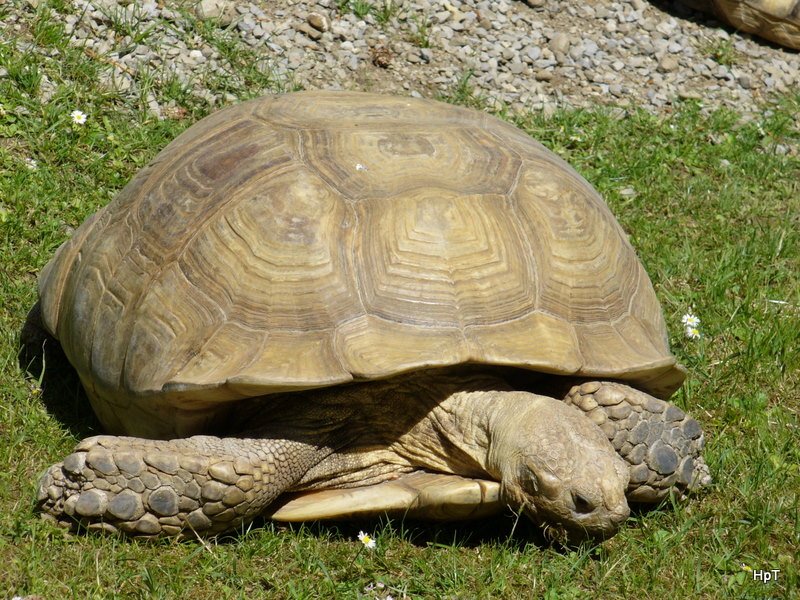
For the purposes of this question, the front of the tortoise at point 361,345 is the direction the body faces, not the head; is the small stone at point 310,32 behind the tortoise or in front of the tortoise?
behind

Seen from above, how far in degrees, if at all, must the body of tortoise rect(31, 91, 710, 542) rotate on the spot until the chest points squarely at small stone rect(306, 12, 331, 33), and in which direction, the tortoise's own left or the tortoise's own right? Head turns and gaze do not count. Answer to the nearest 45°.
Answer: approximately 135° to the tortoise's own left

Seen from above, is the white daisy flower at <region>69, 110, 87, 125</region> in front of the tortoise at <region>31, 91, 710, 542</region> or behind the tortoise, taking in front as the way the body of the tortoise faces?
behind

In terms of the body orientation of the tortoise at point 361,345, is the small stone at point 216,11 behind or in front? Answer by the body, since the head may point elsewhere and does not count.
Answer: behind

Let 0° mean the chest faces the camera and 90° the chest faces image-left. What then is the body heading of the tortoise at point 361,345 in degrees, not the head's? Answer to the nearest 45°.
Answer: approximately 315°

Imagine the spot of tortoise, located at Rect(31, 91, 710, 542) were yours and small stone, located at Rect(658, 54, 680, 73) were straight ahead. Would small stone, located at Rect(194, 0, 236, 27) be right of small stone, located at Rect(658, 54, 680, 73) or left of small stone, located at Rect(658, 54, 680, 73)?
left

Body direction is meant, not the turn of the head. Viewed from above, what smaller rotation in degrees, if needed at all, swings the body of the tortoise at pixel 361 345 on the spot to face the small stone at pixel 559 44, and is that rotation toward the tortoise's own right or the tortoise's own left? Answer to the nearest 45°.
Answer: approximately 135° to the tortoise's own left
